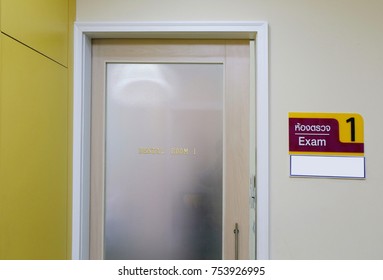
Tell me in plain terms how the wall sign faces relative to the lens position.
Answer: facing the viewer
